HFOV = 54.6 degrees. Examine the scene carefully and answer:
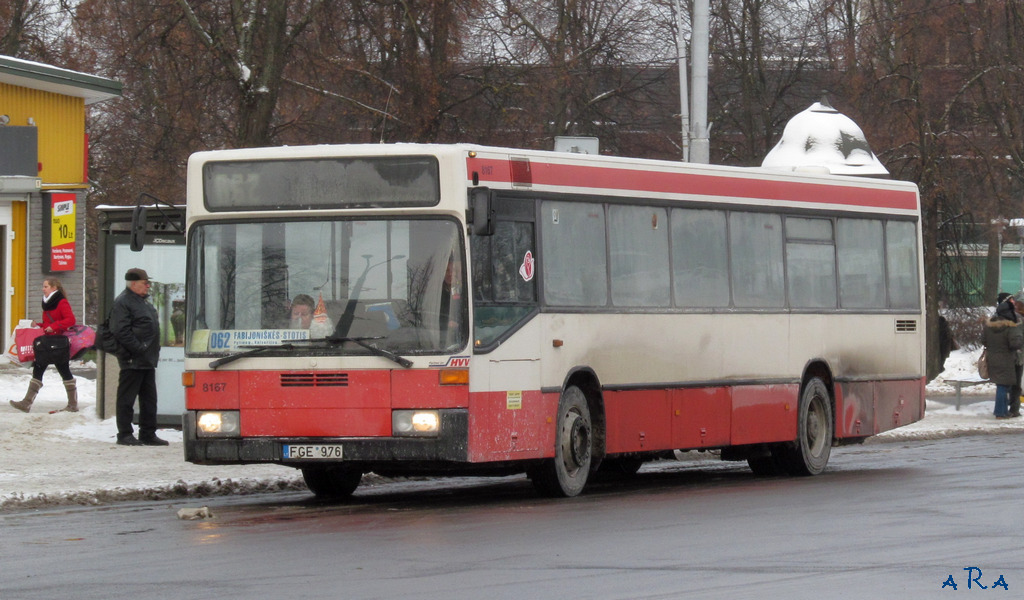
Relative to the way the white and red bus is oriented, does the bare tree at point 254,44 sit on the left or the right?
on its right

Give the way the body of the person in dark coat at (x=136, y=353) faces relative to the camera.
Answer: to the viewer's right

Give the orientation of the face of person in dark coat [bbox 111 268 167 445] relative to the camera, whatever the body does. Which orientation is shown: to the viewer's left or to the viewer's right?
to the viewer's right

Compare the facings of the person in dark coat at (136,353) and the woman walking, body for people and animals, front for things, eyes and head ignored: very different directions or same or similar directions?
very different directions

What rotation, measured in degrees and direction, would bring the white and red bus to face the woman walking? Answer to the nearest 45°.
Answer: approximately 90° to its right

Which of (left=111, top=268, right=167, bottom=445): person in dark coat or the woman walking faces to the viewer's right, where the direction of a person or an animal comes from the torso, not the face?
the person in dark coat

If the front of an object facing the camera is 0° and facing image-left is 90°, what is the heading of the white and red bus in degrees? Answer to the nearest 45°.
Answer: approximately 45°

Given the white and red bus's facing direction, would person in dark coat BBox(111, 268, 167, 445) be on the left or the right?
on its right

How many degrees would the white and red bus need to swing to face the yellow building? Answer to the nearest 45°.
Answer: approximately 90° to its right

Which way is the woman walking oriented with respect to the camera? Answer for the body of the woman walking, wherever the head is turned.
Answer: to the viewer's left
